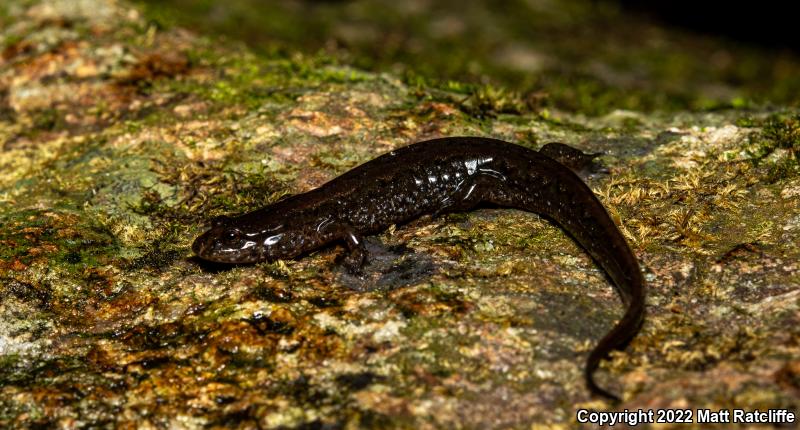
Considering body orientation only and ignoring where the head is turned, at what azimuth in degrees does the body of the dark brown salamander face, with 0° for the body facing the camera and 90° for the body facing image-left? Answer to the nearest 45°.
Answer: approximately 90°
